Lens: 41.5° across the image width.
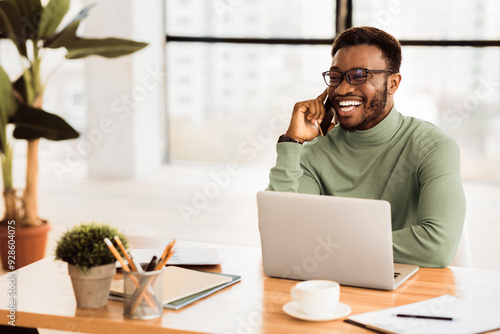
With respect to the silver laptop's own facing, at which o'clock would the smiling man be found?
The smiling man is roughly at 11 o'clock from the silver laptop.

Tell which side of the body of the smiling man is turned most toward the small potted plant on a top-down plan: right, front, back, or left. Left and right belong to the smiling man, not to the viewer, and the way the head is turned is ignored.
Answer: front

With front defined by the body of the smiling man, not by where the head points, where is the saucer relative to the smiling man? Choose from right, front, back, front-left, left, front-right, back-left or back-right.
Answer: front-left

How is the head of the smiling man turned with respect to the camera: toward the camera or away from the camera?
toward the camera

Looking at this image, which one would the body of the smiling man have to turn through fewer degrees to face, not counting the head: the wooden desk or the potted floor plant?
the wooden desk

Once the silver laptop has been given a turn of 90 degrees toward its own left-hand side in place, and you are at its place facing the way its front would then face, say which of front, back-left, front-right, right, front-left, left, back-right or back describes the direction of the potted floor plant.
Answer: front

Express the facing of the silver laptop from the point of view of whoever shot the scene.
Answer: facing away from the viewer and to the right of the viewer

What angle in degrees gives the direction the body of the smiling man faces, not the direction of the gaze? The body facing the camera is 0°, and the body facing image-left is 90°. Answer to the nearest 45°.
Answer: approximately 45°

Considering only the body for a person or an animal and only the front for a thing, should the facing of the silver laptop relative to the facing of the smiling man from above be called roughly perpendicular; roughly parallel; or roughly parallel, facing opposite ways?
roughly parallel, facing opposite ways
